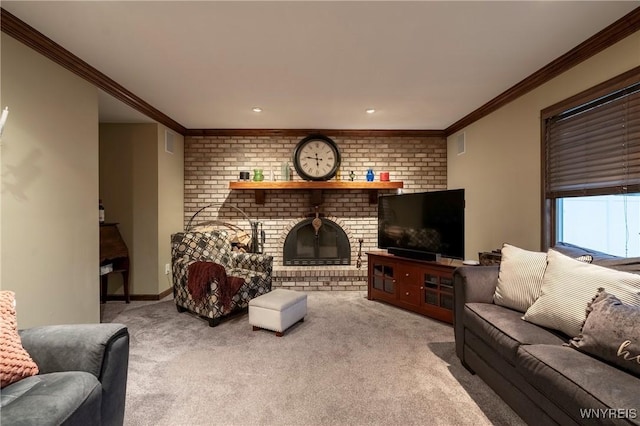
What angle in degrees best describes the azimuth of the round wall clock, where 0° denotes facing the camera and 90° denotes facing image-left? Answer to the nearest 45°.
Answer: approximately 0°

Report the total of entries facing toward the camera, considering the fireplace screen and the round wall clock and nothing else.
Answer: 2

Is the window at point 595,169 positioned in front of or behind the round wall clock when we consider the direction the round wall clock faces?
in front

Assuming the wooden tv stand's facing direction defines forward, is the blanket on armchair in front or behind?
in front

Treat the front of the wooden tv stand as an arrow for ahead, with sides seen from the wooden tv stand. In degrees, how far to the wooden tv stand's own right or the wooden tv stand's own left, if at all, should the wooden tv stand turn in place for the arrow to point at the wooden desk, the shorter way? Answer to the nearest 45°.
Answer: approximately 45° to the wooden tv stand's own right

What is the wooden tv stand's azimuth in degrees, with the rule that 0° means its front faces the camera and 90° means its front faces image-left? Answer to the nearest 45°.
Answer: approximately 45°

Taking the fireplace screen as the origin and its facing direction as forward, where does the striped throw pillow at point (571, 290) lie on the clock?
The striped throw pillow is roughly at 11 o'clock from the fireplace screen.

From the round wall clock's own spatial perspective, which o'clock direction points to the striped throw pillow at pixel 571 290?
The striped throw pillow is roughly at 11 o'clock from the round wall clock.

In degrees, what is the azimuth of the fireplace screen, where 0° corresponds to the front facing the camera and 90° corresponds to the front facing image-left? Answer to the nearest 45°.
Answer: approximately 0°
